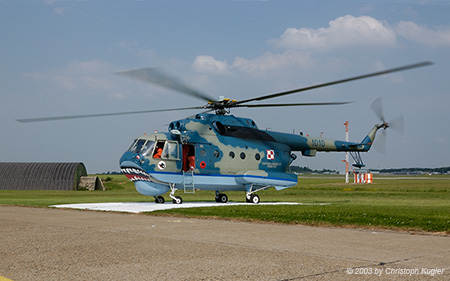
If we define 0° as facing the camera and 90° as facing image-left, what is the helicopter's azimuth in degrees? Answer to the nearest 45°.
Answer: approximately 45°
